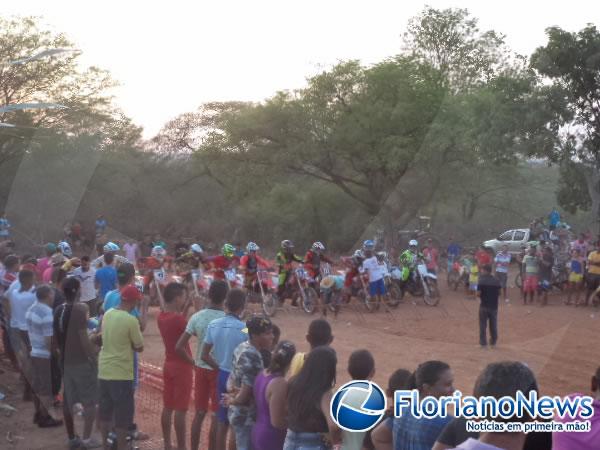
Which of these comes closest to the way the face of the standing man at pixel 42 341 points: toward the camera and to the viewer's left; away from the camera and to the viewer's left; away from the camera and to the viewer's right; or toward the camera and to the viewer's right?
away from the camera and to the viewer's right

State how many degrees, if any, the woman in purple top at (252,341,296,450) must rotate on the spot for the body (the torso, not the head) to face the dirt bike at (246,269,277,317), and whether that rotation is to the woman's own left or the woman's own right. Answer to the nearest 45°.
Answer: approximately 45° to the woman's own left

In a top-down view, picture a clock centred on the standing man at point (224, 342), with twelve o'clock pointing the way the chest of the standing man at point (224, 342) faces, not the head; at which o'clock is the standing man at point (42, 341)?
the standing man at point (42, 341) is roughly at 9 o'clock from the standing man at point (224, 342).

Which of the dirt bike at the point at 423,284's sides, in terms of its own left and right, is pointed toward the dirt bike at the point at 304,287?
right

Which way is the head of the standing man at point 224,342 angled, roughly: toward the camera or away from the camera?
away from the camera

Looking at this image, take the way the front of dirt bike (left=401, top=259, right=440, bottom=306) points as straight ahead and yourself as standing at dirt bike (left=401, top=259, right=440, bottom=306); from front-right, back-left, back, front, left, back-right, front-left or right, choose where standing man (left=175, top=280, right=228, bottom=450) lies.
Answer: front-right

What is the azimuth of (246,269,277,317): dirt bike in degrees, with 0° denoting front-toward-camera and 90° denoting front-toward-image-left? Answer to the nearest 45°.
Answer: approximately 315°

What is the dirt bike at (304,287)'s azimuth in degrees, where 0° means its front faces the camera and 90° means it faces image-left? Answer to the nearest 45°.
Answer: approximately 315°
